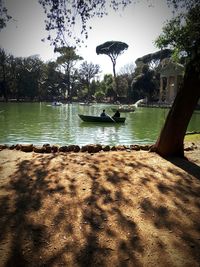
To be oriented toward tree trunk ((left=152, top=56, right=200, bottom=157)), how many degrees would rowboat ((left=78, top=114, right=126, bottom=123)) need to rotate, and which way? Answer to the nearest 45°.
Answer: approximately 90° to its left

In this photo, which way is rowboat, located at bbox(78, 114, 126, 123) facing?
to the viewer's left
